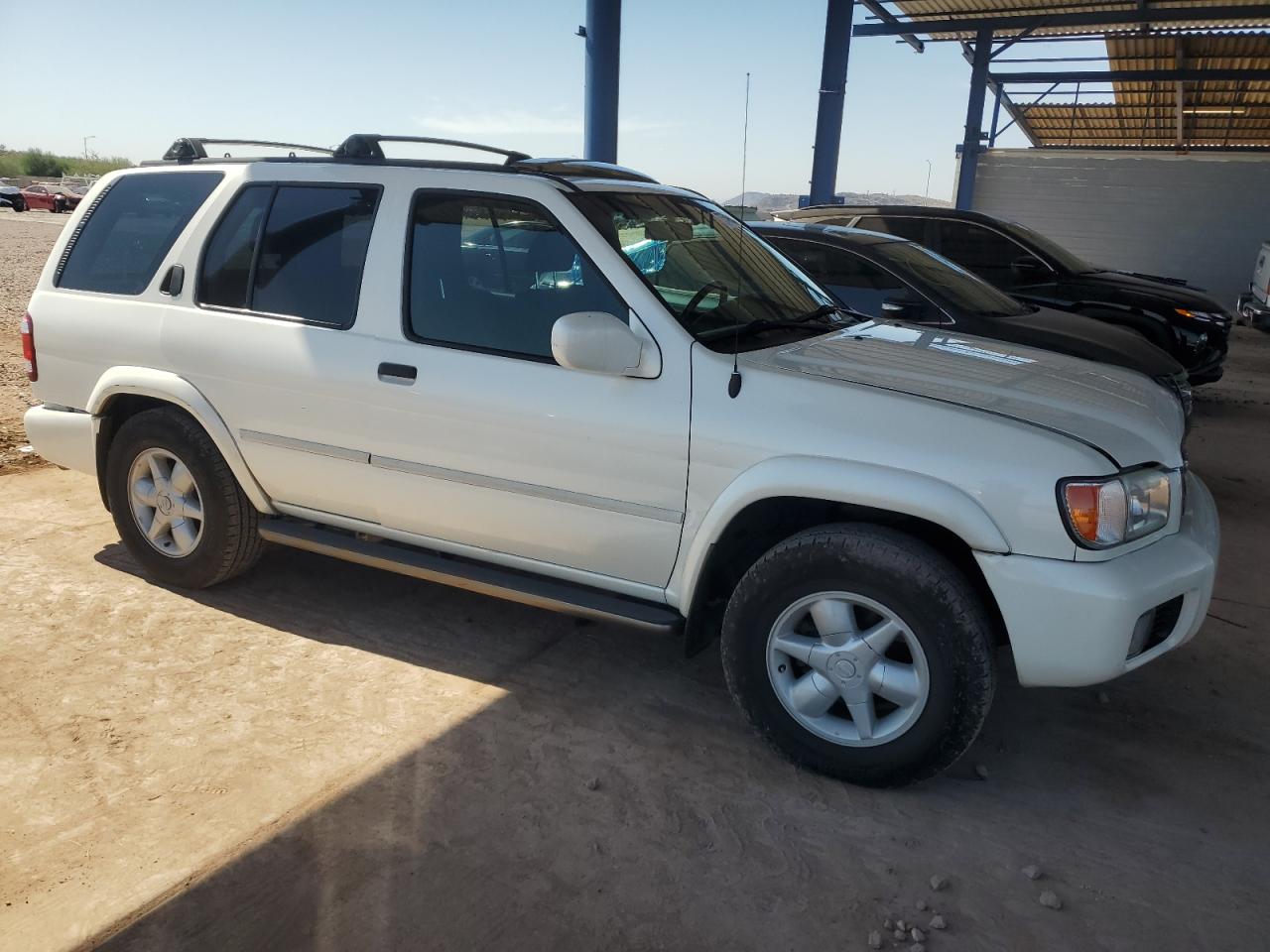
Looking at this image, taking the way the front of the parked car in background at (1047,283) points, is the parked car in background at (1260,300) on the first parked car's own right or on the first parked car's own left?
on the first parked car's own left

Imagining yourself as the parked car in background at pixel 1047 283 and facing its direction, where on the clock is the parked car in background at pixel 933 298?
the parked car in background at pixel 933 298 is roughly at 2 o'clock from the parked car in background at pixel 1047 283.

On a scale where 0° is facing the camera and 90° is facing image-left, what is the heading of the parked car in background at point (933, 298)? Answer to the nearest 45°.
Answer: approximately 315°

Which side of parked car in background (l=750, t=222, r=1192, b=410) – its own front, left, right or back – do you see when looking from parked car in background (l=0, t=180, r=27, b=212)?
back

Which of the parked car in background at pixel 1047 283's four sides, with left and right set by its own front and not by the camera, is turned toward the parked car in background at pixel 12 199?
back

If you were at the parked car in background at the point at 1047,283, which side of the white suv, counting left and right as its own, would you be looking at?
left

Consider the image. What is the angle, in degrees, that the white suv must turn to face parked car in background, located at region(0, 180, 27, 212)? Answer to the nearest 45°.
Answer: approximately 180°

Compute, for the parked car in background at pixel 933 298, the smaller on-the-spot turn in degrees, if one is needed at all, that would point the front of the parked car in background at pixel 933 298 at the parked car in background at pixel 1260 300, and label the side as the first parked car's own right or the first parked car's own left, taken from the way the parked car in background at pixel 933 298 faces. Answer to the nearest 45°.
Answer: approximately 90° to the first parked car's own left
